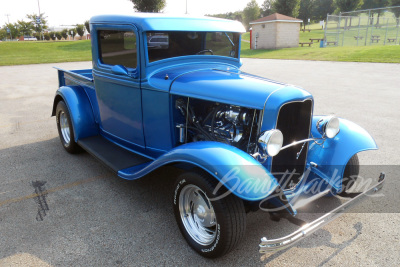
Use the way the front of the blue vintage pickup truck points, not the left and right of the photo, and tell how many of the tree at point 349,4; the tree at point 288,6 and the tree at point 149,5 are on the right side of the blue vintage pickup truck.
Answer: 0

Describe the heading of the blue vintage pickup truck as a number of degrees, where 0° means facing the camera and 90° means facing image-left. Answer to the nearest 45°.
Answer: approximately 315°

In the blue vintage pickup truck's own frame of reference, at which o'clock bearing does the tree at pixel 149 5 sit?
The tree is roughly at 7 o'clock from the blue vintage pickup truck.

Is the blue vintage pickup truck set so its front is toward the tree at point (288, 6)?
no

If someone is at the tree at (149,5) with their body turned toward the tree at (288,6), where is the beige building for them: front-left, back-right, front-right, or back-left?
front-right

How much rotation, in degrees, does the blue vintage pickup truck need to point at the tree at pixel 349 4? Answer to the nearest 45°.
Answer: approximately 135° to its left

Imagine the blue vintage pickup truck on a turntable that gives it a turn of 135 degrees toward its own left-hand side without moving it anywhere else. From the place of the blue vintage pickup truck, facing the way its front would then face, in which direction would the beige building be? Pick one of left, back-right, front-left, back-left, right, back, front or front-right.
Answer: front
